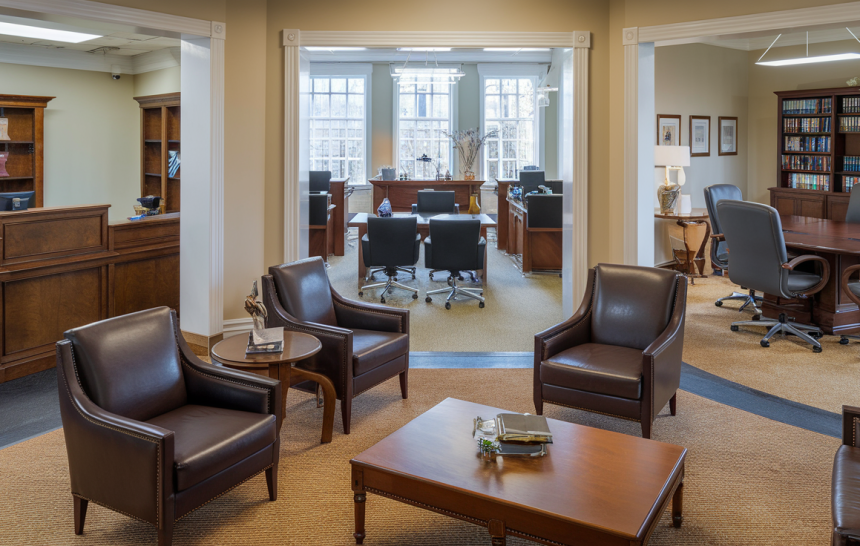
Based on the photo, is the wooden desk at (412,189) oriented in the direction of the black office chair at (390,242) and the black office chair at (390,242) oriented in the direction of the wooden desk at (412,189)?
yes

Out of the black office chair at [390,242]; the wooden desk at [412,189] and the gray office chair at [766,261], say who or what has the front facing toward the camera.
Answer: the wooden desk

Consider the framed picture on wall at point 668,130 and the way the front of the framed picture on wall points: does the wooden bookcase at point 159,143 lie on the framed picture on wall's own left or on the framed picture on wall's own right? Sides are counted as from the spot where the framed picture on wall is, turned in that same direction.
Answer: on the framed picture on wall's own right

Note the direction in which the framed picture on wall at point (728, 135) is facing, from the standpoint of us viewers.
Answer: facing the viewer

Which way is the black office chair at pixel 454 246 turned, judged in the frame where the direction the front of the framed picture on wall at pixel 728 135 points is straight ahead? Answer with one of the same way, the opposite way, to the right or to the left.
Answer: the opposite way

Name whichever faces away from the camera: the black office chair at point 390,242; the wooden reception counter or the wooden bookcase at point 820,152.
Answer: the black office chair

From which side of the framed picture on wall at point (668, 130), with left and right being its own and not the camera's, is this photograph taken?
front

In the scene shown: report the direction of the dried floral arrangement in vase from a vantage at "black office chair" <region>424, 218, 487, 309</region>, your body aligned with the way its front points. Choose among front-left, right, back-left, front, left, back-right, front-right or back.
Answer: front

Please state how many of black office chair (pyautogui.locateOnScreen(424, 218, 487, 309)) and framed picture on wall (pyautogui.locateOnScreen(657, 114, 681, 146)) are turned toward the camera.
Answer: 1

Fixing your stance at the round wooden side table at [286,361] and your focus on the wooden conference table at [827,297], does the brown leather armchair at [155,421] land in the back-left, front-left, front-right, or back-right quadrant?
back-right

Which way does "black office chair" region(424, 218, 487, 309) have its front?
away from the camera

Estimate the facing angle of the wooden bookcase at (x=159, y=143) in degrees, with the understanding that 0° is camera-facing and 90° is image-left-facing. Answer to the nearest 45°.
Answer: approximately 45°

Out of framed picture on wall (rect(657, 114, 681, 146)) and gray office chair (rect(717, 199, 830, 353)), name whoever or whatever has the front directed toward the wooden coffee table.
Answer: the framed picture on wall

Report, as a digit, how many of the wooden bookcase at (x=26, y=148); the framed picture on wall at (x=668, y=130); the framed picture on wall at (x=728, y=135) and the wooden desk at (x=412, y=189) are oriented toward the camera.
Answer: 4

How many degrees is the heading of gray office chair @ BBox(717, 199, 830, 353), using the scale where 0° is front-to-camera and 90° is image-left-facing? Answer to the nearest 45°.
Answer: approximately 225°

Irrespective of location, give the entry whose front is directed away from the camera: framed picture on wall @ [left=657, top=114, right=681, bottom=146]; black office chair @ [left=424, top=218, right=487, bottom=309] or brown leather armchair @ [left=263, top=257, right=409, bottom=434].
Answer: the black office chair
